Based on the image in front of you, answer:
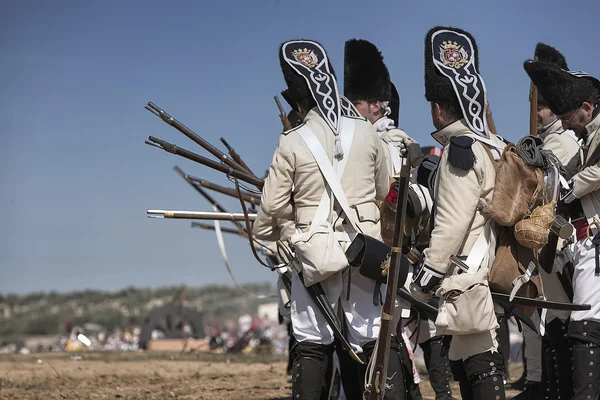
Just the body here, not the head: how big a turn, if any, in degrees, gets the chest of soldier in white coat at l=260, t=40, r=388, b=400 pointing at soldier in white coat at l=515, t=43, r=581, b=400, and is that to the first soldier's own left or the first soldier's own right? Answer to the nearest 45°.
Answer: approximately 90° to the first soldier's own right

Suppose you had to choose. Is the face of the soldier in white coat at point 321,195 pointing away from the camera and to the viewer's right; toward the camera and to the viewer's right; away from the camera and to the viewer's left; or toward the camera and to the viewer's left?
away from the camera and to the viewer's left

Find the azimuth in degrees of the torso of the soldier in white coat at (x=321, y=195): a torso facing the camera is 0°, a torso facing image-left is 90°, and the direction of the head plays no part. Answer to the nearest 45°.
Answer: approximately 135°

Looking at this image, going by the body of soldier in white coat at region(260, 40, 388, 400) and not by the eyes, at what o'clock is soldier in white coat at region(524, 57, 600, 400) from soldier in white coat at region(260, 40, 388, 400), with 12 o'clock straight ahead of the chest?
soldier in white coat at region(524, 57, 600, 400) is roughly at 4 o'clock from soldier in white coat at region(260, 40, 388, 400).

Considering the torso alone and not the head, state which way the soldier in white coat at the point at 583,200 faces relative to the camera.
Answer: to the viewer's left

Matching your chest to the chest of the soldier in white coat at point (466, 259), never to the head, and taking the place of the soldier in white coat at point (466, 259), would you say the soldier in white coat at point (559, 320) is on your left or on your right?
on your right

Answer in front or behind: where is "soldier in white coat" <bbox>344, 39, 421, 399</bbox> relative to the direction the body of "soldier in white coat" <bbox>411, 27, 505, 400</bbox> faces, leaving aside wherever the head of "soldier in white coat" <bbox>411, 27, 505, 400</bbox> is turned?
in front

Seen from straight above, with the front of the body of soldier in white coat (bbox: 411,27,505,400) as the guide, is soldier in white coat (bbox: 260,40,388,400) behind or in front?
in front

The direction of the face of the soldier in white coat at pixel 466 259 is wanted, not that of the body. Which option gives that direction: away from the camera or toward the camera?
away from the camera

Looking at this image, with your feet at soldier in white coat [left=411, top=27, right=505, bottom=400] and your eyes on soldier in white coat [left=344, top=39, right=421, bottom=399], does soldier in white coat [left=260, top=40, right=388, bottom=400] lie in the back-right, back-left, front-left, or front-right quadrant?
front-left

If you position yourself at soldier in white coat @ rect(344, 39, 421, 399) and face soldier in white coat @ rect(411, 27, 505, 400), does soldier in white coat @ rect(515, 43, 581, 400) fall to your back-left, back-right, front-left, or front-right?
front-left
